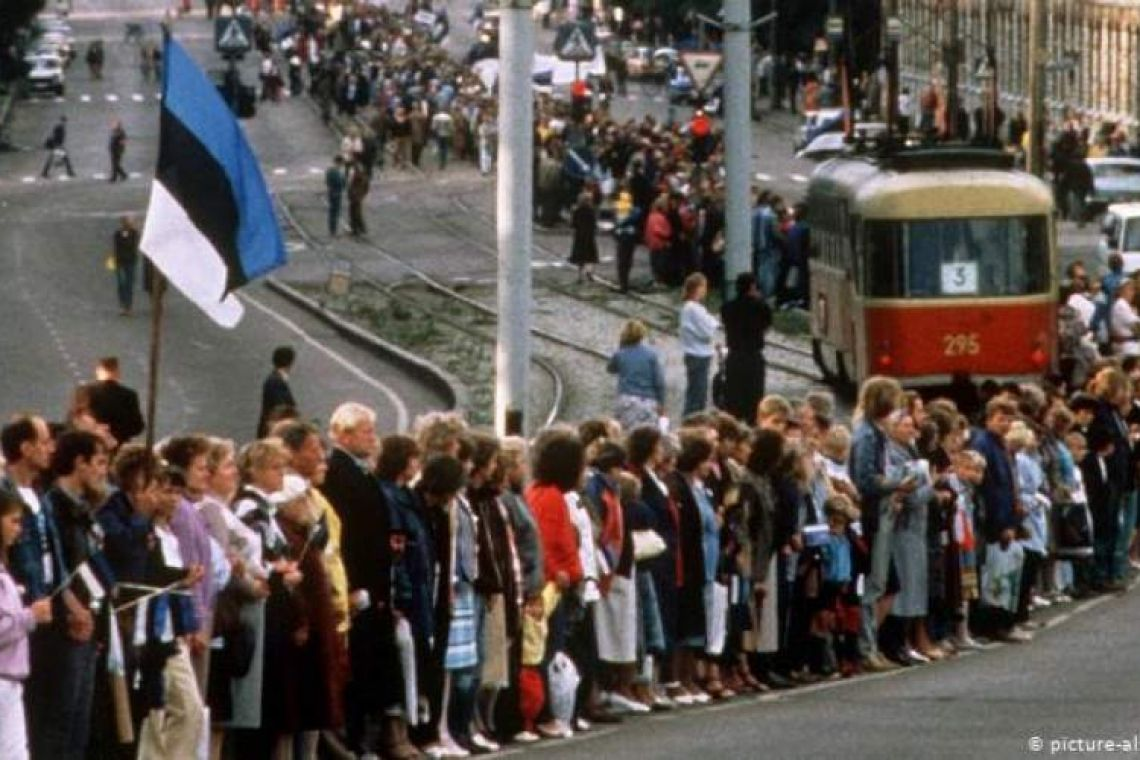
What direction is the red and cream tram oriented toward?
away from the camera

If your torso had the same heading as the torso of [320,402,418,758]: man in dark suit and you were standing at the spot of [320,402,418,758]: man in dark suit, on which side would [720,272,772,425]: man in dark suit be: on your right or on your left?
on your left

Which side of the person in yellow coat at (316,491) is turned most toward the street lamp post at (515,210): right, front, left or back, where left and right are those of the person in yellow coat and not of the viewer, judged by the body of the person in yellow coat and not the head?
left

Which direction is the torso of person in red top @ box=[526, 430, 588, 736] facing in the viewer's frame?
to the viewer's right

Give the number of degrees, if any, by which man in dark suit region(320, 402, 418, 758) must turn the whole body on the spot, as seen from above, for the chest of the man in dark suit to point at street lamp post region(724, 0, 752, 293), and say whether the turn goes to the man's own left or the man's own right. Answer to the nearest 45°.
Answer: approximately 90° to the man's own left

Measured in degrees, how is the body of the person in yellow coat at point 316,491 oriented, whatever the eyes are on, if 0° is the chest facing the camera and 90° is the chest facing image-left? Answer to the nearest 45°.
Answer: approximately 270°

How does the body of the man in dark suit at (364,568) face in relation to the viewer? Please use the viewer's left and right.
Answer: facing to the right of the viewer
